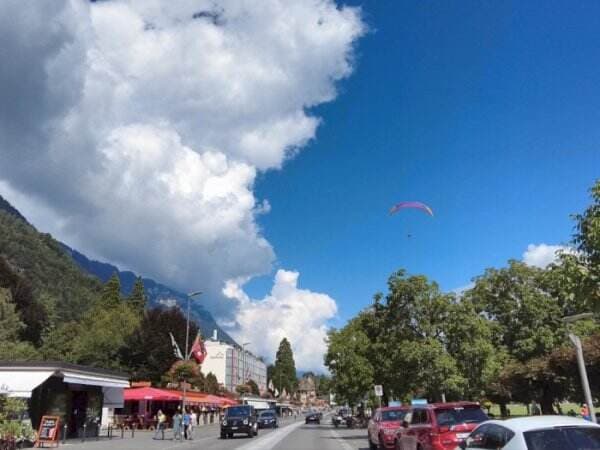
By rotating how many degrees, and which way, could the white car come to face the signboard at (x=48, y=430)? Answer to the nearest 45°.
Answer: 0° — it already faces it

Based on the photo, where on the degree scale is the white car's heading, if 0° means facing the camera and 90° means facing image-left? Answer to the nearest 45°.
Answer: approximately 135°

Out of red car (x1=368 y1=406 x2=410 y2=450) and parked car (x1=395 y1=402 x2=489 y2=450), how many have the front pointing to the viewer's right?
0

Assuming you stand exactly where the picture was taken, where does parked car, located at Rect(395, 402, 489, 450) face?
facing away from the viewer and to the left of the viewer

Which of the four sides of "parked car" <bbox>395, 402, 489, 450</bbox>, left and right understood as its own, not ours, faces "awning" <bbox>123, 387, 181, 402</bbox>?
front

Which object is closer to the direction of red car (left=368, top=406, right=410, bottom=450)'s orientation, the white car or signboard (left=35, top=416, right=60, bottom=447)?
the signboard

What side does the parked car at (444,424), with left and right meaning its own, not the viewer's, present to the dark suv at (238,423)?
front

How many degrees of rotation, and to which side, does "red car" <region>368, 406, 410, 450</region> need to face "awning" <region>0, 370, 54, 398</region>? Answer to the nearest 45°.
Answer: approximately 45° to its left

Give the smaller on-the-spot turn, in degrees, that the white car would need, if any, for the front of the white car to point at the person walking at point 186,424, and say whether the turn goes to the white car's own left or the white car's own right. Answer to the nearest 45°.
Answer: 0° — it already faces them

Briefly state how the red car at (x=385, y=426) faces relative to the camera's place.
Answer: facing away from the viewer and to the left of the viewer

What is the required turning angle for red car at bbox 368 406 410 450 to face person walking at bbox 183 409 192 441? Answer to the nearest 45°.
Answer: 0° — it already faces them
